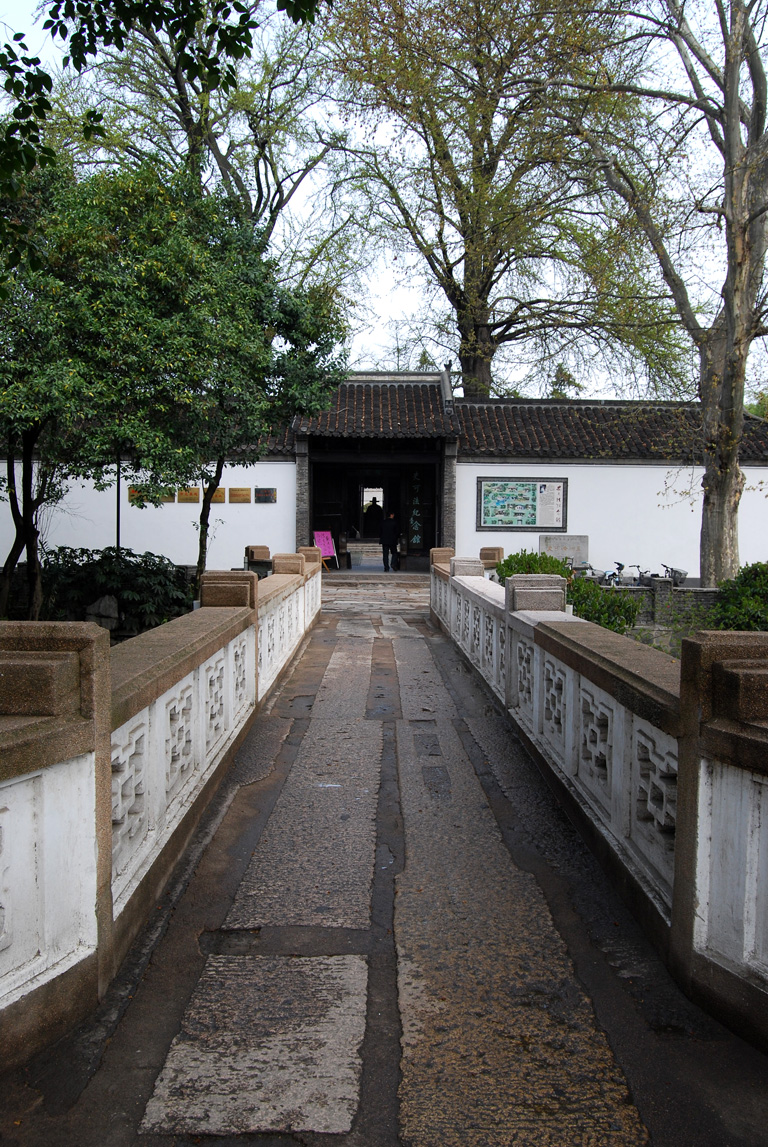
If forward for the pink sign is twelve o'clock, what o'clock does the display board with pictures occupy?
The display board with pictures is roughly at 9 o'clock from the pink sign.

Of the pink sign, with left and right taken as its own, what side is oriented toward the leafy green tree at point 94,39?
front

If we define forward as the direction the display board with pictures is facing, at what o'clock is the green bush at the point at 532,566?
The green bush is roughly at 12 o'clock from the display board with pictures.

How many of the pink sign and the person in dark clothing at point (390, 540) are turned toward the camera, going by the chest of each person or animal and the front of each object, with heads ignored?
1

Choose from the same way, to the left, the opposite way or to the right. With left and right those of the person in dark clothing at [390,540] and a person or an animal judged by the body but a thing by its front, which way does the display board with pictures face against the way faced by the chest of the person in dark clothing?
the opposite way

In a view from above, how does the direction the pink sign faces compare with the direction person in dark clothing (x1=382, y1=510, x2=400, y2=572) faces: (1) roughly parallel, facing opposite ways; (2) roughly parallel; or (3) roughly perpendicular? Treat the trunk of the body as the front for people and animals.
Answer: roughly parallel, facing opposite ways

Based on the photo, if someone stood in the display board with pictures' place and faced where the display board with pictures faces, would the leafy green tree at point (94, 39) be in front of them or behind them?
in front

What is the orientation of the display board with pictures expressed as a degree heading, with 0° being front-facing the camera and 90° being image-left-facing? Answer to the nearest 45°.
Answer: approximately 0°

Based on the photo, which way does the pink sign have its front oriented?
toward the camera

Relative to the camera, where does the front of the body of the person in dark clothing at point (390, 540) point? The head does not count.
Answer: away from the camera
